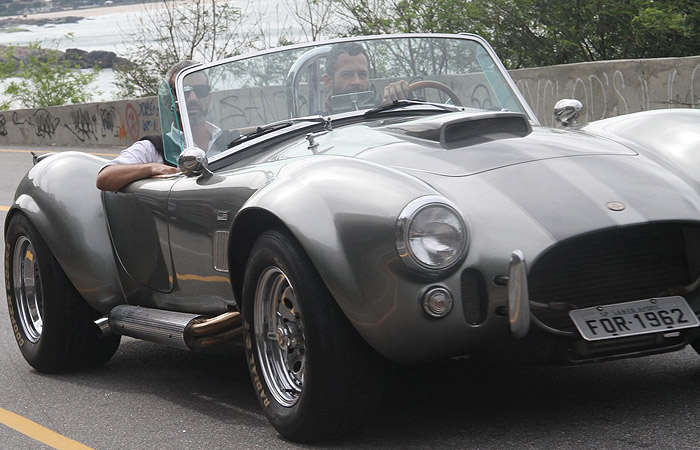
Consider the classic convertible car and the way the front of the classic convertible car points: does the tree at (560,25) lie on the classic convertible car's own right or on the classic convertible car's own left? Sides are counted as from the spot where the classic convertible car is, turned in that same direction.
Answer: on the classic convertible car's own left

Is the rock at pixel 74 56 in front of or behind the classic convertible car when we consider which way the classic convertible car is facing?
behind

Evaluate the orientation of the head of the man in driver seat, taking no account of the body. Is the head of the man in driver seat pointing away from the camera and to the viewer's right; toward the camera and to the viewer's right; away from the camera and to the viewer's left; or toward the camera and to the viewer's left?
toward the camera and to the viewer's right

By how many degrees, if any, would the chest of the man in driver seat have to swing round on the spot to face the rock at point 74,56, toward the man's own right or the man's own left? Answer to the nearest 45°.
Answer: approximately 135° to the man's own left

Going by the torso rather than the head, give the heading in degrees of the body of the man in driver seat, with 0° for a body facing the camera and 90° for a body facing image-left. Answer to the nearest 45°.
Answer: approximately 315°

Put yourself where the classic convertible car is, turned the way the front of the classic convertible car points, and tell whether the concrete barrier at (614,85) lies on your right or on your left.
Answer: on your left

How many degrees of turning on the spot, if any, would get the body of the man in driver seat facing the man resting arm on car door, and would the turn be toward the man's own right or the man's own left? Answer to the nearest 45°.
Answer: approximately 135° to the man's own right

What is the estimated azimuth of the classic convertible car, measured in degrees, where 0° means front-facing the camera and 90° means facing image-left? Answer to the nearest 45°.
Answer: approximately 315°
